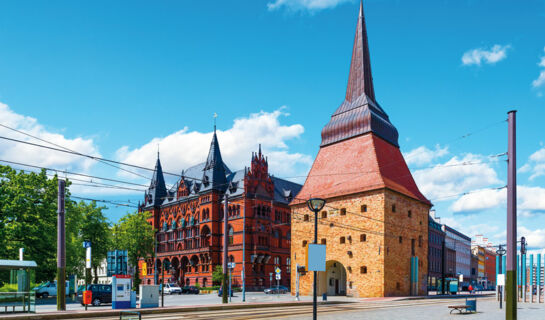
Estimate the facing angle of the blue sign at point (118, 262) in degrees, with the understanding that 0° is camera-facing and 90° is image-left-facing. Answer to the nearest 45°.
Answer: approximately 0°

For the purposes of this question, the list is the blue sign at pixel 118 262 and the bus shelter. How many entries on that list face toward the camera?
2

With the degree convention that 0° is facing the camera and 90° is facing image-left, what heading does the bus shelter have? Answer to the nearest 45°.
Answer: approximately 0°

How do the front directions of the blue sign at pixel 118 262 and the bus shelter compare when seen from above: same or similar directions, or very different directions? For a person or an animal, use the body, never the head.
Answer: same or similar directions

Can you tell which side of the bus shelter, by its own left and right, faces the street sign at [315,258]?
front
